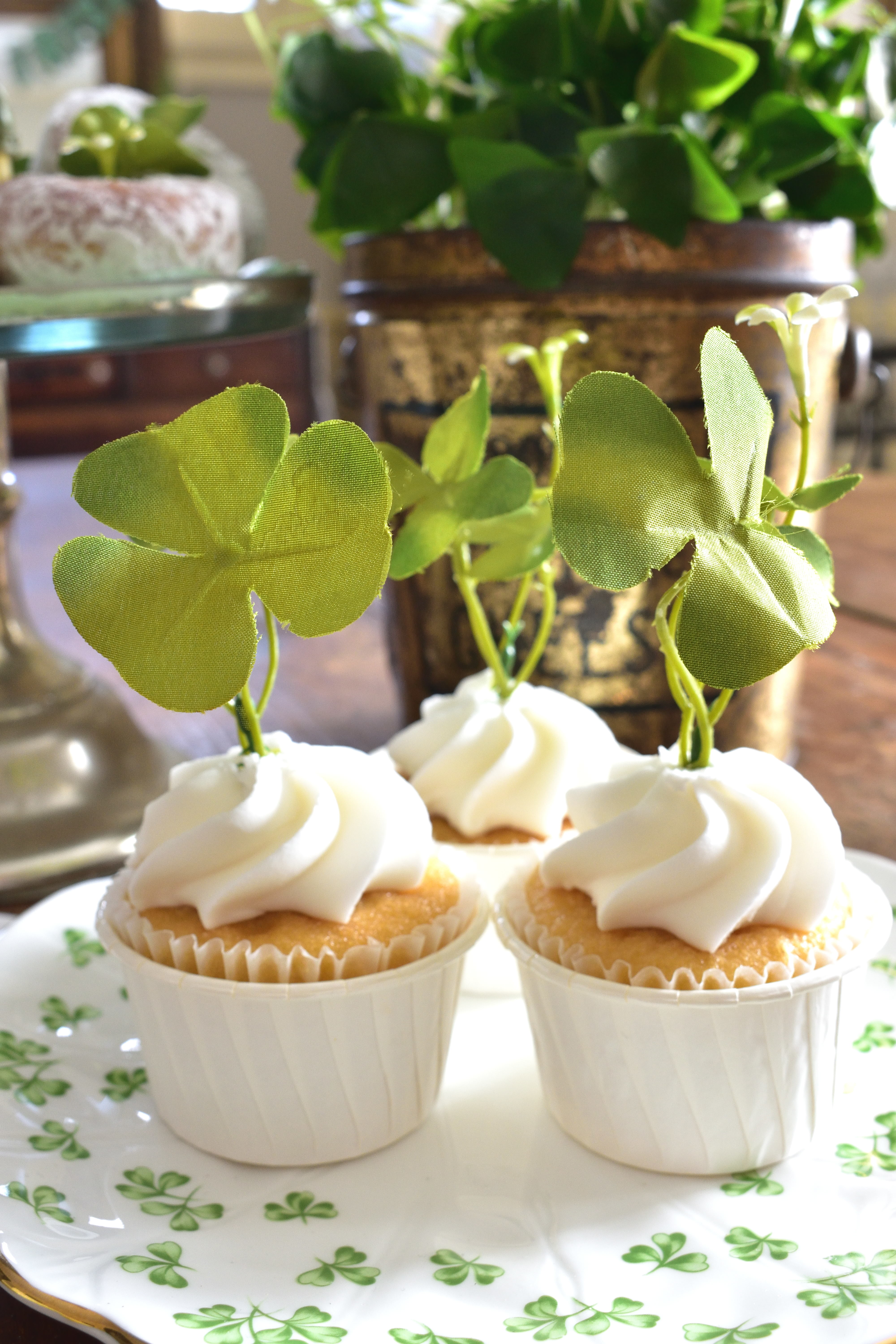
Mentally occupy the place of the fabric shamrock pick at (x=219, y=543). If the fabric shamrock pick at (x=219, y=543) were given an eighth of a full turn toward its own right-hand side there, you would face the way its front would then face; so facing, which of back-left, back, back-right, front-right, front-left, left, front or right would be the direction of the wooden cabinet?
back-right

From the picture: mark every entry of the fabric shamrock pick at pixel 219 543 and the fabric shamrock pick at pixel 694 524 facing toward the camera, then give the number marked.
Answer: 2

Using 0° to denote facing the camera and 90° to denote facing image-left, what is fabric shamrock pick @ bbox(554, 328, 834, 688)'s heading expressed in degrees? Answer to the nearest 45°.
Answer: approximately 0°

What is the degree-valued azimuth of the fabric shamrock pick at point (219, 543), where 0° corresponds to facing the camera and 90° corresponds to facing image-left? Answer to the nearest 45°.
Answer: approximately 0°
